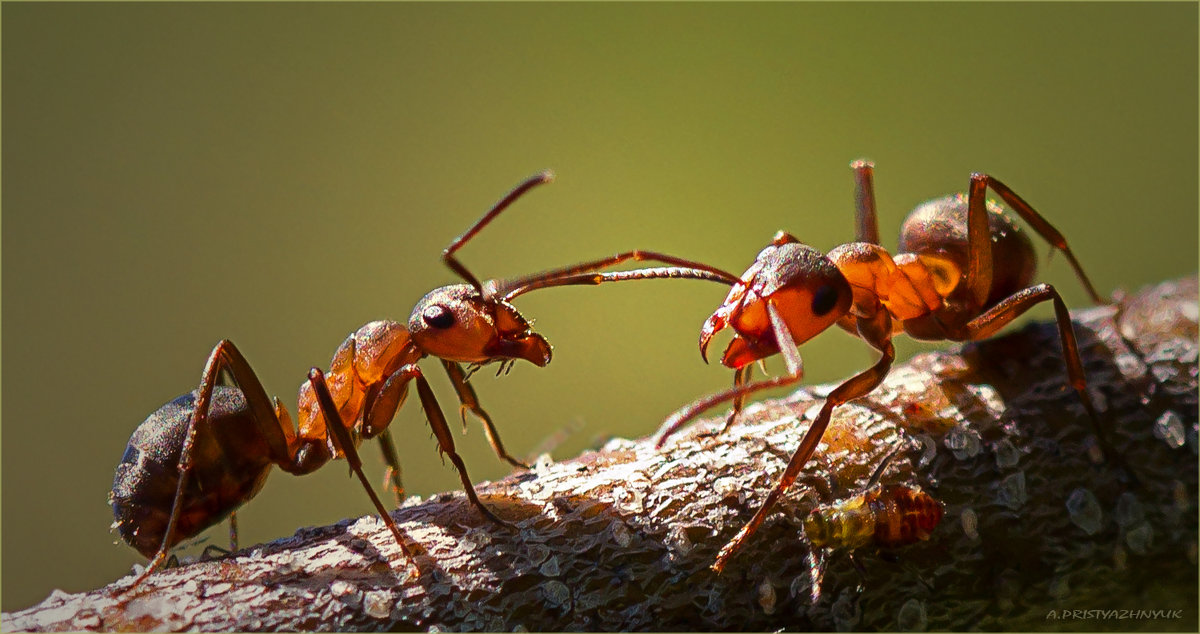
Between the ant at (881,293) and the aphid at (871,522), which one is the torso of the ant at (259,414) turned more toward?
the ant

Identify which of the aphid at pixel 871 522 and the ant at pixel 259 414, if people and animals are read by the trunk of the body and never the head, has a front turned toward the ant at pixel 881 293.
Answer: the ant at pixel 259 414

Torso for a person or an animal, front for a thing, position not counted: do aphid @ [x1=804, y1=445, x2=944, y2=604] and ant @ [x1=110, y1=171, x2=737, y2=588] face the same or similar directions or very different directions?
very different directions

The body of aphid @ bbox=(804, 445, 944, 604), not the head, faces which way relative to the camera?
to the viewer's left

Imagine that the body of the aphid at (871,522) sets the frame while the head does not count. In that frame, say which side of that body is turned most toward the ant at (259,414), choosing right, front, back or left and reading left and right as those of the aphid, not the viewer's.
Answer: front

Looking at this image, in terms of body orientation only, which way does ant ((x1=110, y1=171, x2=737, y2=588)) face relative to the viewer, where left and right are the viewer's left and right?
facing to the right of the viewer

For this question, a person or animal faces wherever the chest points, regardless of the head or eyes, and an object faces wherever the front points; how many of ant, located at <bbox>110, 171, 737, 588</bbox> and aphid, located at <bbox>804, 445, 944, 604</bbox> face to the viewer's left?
1

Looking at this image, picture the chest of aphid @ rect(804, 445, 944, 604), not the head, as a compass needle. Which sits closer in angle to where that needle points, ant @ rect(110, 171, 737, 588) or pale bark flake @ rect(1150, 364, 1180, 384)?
the ant

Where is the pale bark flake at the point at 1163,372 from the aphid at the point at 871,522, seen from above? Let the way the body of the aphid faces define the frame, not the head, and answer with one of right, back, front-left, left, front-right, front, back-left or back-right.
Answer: back-right
